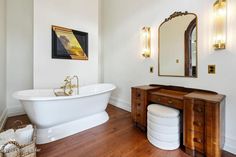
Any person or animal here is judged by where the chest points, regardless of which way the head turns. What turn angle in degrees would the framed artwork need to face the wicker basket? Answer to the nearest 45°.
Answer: approximately 45° to its right

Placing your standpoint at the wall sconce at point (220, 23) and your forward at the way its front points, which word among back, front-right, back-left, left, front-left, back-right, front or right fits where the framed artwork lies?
front-right

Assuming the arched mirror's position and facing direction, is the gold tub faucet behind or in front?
in front

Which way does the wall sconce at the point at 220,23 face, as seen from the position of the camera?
facing the viewer and to the left of the viewer

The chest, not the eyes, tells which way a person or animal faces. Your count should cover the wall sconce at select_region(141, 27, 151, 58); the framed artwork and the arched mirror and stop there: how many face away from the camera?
0

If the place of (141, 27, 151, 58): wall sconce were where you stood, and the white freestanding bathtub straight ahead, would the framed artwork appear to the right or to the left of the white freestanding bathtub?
right

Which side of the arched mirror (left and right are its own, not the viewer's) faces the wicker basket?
front

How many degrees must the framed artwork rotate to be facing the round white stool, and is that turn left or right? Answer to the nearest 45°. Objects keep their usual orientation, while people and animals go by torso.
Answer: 0° — it already faces it

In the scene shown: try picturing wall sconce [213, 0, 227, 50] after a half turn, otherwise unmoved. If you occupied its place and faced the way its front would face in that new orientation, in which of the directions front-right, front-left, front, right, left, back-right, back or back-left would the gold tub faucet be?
back-left

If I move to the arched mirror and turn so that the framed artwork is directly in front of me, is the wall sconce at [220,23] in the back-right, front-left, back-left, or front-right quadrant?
back-left
